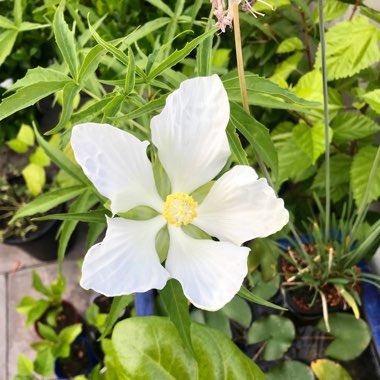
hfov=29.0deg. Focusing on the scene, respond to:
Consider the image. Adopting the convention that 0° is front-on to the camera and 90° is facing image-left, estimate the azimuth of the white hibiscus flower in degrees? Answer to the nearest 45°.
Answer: approximately 0°
